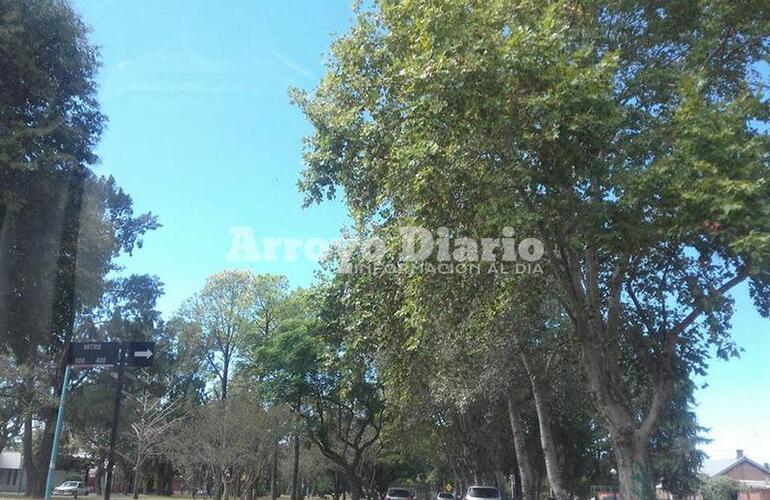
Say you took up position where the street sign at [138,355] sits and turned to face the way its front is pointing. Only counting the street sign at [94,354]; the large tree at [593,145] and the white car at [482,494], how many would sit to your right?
1

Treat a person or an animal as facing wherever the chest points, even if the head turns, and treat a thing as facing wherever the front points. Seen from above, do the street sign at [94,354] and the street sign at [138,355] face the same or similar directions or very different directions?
same or similar directions

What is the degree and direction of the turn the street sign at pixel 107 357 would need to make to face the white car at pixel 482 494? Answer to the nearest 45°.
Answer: approximately 135° to its left

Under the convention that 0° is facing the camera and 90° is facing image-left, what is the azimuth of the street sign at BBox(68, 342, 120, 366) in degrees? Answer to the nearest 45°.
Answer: approximately 0°

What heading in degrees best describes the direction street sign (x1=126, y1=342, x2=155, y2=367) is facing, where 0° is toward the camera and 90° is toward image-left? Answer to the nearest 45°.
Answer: approximately 0°

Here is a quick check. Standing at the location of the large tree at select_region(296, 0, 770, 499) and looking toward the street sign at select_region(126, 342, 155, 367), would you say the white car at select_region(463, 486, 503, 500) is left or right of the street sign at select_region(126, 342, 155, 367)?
right

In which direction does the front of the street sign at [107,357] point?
toward the camera

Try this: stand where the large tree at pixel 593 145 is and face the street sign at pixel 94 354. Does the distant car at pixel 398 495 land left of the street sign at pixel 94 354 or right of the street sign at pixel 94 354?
right

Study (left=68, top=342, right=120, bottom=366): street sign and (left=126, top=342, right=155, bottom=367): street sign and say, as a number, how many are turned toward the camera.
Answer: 2

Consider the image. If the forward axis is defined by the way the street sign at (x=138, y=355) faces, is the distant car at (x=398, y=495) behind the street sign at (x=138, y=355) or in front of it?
behind

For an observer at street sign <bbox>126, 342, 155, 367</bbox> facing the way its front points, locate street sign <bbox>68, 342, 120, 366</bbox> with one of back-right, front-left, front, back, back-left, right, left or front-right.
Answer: right
